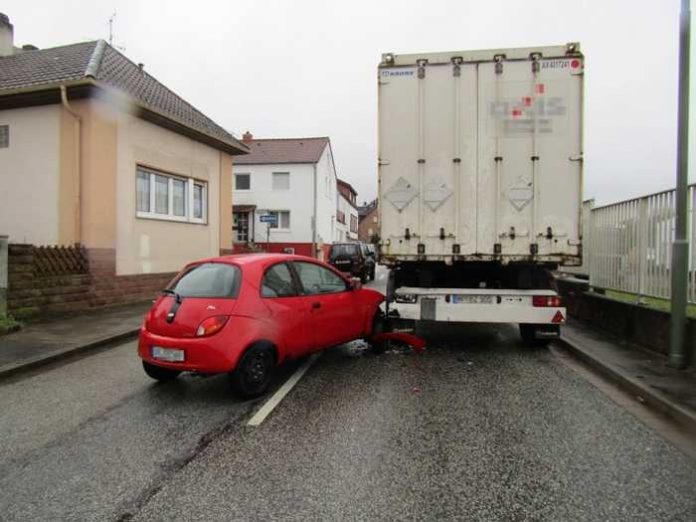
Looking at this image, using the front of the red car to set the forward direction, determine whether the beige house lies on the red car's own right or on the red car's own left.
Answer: on the red car's own left

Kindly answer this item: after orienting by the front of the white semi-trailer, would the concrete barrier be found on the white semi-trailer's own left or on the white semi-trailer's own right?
on the white semi-trailer's own right

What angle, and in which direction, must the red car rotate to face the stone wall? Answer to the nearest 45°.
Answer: approximately 90° to its left

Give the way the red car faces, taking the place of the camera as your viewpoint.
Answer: facing away from the viewer and to the right of the viewer

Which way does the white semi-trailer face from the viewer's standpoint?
away from the camera

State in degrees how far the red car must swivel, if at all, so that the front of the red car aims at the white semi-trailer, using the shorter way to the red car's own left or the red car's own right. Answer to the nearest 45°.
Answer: approximately 45° to the red car's own right
